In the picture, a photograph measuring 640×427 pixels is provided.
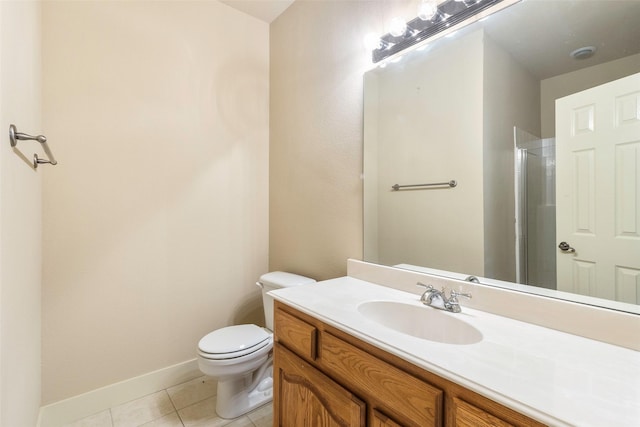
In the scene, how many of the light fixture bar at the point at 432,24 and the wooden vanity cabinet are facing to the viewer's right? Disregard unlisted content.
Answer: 0

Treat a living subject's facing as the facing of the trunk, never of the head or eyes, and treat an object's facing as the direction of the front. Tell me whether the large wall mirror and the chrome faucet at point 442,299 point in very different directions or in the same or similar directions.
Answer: same or similar directions

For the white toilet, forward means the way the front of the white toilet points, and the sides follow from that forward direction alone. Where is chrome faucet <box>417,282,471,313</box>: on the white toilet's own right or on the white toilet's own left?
on the white toilet's own left

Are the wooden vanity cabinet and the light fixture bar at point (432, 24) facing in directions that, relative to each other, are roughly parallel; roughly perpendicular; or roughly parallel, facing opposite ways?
roughly parallel

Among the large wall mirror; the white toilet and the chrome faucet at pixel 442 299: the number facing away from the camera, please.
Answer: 0

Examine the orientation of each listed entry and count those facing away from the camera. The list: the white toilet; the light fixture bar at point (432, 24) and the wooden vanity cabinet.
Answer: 0

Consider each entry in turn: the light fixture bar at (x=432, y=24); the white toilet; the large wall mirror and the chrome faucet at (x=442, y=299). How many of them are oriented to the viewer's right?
0

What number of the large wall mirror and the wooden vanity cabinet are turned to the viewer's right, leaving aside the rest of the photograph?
0

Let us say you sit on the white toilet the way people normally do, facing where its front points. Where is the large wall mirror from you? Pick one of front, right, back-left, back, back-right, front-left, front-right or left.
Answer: left

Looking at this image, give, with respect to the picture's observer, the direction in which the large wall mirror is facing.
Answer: facing the viewer and to the left of the viewer
